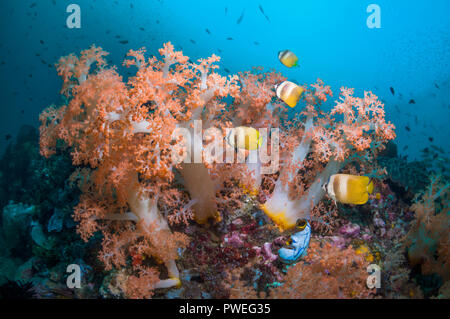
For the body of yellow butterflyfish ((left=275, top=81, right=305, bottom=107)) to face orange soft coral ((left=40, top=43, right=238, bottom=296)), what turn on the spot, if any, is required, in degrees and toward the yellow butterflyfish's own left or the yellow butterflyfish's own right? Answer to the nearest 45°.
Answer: approximately 45° to the yellow butterflyfish's own left

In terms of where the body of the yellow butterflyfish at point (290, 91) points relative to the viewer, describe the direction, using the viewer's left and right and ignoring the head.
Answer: facing to the left of the viewer

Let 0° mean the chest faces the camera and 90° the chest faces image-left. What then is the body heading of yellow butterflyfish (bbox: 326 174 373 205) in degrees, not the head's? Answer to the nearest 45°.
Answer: approximately 90°

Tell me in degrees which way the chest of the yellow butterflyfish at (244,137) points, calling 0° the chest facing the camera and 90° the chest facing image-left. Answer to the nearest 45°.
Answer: approximately 90°

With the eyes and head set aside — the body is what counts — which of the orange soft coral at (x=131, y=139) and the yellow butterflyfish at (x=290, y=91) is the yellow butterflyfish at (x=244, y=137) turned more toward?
the orange soft coral
